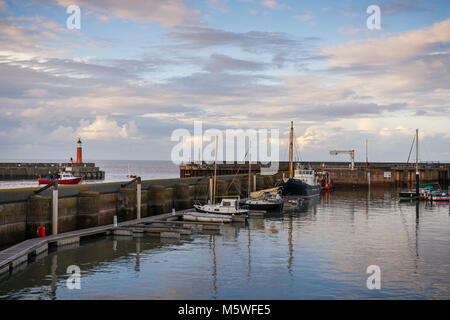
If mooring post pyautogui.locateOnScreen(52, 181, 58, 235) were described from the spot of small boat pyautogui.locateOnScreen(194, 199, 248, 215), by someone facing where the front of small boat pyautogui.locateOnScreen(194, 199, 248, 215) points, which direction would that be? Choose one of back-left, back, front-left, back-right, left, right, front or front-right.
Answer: front-left

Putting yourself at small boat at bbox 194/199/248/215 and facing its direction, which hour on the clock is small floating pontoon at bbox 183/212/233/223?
small floating pontoon at bbox 183/212/233/223 is roughly at 10 o'clock from small boat at bbox 194/199/248/215.

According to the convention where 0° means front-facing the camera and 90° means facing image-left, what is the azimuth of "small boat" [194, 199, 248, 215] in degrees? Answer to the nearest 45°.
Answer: approximately 90°
